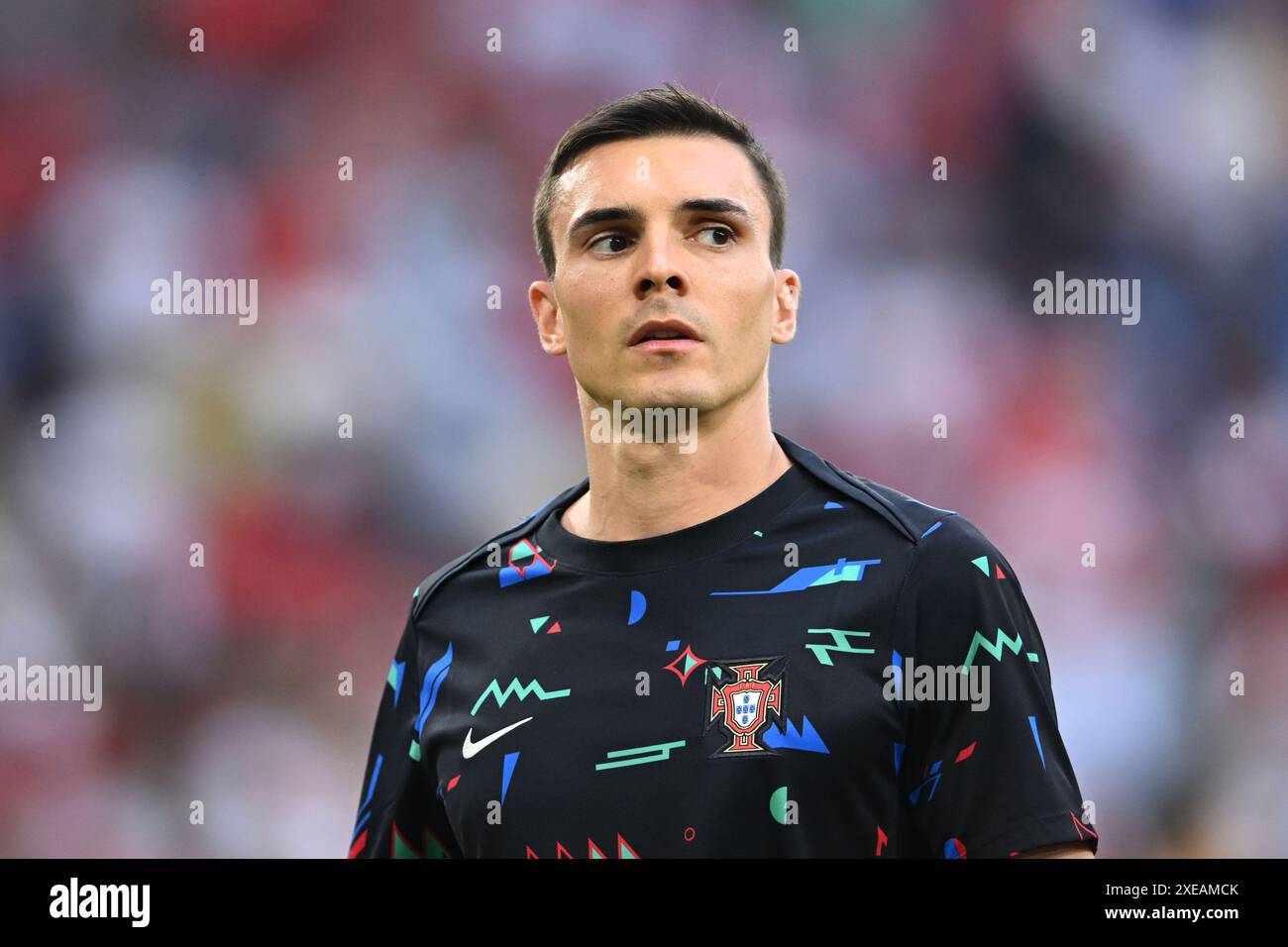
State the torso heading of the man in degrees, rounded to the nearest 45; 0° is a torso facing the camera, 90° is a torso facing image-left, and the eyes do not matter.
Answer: approximately 45°
